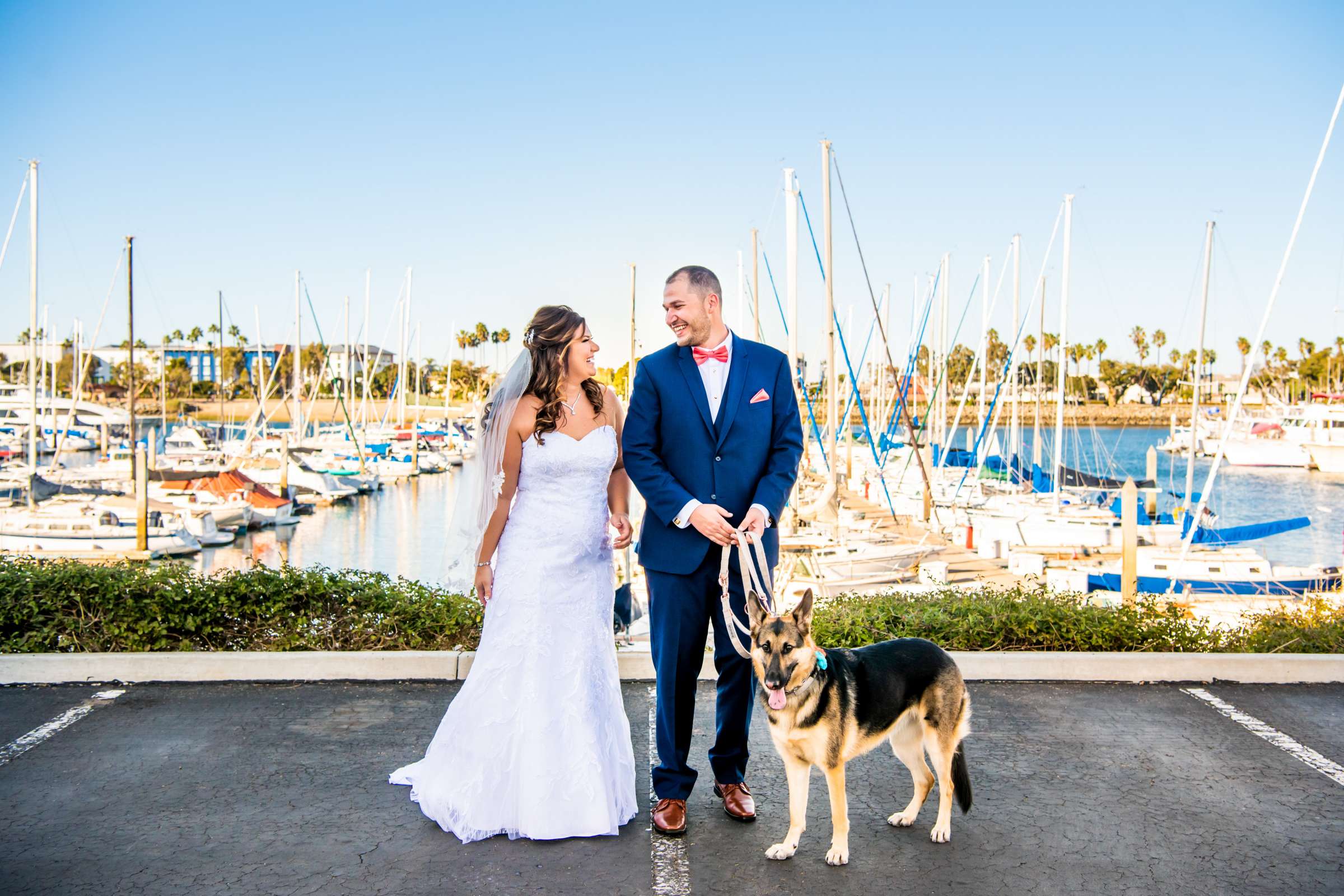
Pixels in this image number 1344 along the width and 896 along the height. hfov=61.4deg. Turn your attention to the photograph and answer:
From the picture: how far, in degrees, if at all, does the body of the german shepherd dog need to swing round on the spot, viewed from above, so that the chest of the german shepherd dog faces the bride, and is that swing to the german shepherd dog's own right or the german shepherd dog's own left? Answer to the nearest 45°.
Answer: approximately 45° to the german shepherd dog's own right

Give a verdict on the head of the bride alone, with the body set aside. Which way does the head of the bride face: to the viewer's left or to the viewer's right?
to the viewer's right

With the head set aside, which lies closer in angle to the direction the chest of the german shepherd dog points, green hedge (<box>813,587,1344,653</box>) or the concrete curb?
the concrete curb

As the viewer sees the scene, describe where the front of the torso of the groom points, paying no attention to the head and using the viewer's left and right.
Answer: facing the viewer

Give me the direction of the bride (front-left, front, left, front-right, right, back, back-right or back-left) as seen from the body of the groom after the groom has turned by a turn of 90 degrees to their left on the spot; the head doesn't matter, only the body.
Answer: back

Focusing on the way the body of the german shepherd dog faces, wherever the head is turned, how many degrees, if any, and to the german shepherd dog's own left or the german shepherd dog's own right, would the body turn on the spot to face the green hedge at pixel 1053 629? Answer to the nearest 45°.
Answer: approximately 135° to the german shepherd dog's own right

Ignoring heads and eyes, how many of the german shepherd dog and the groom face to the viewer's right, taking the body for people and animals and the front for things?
0

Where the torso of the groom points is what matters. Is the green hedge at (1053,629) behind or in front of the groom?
behind

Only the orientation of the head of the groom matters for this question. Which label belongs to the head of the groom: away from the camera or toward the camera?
toward the camera

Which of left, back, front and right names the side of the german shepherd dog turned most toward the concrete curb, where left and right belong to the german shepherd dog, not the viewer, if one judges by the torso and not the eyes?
right
